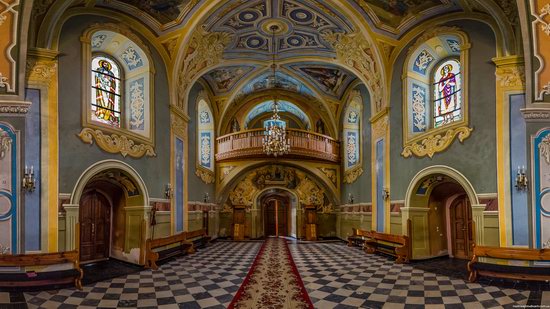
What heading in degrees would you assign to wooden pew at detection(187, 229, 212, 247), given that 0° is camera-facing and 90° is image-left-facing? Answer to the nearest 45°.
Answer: approximately 315°

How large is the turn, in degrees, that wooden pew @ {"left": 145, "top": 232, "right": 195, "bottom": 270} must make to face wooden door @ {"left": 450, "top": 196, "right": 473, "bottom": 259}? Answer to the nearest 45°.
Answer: approximately 45° to its left

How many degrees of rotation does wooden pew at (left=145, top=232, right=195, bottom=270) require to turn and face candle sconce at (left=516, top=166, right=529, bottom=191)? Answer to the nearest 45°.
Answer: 0° — it already faces it

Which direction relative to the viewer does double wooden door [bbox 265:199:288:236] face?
toward the camera

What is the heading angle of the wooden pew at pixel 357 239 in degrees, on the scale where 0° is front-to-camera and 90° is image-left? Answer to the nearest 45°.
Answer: approximately 45°
